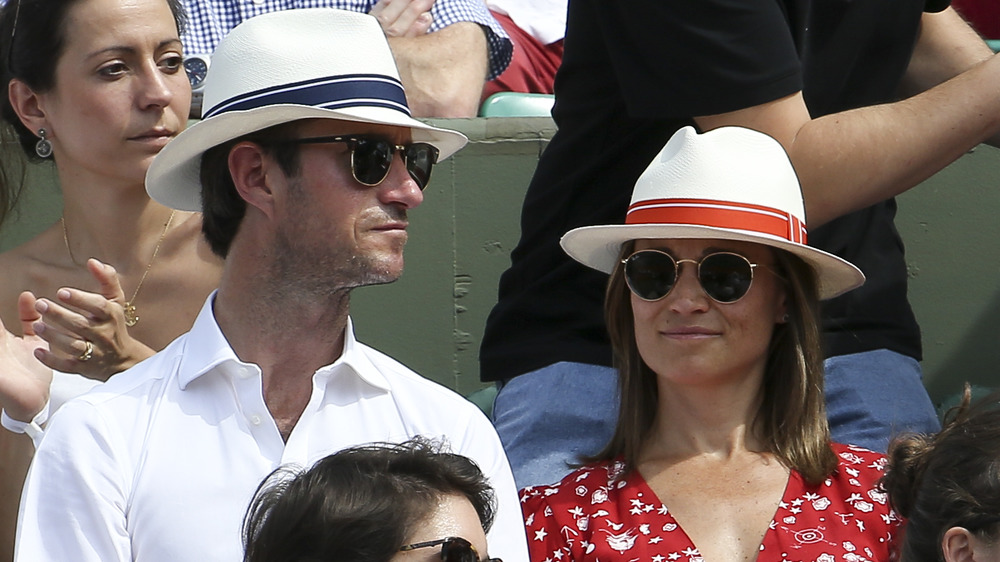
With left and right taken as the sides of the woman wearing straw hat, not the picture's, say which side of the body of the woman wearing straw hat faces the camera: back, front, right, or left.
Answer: front

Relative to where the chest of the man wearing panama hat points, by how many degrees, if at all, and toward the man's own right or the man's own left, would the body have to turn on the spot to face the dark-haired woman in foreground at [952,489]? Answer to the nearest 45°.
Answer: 0° — they already face them

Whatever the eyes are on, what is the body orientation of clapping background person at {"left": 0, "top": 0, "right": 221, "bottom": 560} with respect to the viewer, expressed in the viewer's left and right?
facing the viewer and to the right of the viewer

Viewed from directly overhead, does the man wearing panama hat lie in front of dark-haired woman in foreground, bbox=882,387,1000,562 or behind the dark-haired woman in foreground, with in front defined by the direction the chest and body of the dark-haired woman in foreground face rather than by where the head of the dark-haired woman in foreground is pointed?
behind

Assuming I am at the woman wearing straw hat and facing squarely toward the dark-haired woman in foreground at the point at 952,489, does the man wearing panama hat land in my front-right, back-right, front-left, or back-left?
back-right

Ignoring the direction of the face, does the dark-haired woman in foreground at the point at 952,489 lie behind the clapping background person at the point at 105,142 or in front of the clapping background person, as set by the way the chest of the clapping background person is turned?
in front

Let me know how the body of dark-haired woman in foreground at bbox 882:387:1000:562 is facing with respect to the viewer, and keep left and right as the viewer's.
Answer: facing to the right of the viewer

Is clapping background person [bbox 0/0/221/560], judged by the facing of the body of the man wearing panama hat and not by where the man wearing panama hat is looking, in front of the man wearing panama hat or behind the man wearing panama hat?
behind

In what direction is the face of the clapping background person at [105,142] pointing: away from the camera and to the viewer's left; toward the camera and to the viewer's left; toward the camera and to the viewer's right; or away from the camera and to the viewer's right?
toward the camera and to the viewer's right
